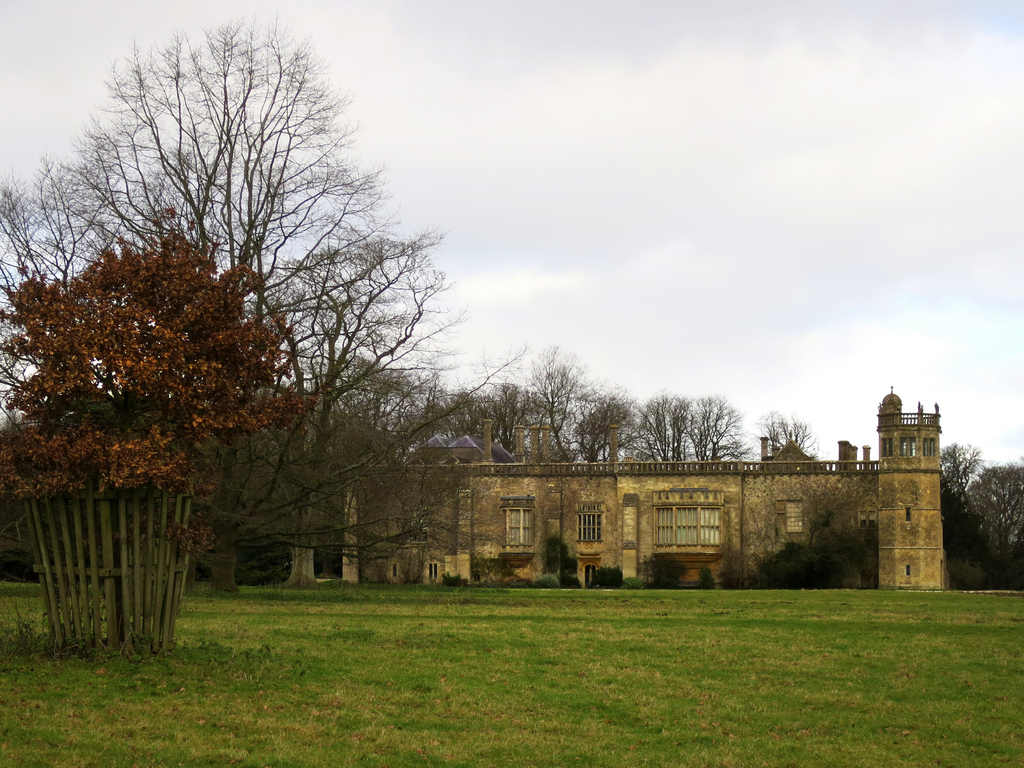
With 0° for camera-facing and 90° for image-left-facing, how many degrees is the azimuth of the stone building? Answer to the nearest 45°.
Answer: approximately 0°

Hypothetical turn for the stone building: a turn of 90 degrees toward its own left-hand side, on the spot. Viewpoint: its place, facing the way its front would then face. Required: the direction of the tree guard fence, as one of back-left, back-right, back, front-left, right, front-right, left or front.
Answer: right
